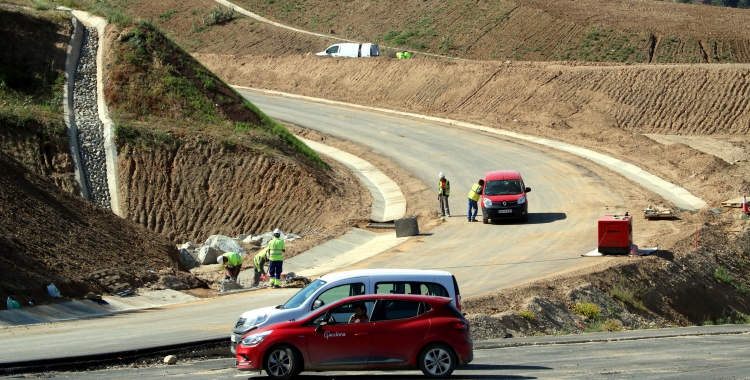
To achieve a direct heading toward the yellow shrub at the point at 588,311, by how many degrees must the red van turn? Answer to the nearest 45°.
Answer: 0° — it already faces it

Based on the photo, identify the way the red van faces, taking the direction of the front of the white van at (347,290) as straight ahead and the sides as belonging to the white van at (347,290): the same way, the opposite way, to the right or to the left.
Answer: to the left

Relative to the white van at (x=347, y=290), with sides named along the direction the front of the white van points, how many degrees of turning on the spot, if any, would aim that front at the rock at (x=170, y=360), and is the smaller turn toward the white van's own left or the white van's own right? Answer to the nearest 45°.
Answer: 0° — it already faces it

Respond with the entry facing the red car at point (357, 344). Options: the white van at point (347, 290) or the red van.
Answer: the red van

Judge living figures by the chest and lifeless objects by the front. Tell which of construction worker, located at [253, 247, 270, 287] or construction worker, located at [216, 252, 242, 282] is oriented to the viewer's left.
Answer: construction worker, located at [216, 252, 242, 282]

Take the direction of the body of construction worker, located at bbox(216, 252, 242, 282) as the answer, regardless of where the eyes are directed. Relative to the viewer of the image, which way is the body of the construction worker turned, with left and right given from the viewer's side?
facing to the left of the viewer

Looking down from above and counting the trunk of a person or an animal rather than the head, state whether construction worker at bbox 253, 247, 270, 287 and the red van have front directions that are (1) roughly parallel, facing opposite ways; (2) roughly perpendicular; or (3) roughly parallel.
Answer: roughly perpendicular

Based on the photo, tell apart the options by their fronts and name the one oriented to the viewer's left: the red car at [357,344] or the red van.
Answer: the red car

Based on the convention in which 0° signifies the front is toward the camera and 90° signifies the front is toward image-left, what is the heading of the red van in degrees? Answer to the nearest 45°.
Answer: approximately 0°

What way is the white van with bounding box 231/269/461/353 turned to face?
to the viewer's left

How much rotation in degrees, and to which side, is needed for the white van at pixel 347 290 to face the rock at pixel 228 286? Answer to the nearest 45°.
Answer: approximately 90° to its right

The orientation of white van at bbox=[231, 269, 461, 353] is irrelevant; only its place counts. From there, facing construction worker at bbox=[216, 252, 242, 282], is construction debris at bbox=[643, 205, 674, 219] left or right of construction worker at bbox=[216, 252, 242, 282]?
right

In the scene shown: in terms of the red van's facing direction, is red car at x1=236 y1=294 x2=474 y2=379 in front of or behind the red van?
in front

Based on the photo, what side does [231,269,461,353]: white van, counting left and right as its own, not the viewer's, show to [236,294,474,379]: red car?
left

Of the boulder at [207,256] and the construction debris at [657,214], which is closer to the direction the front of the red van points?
the boulder
